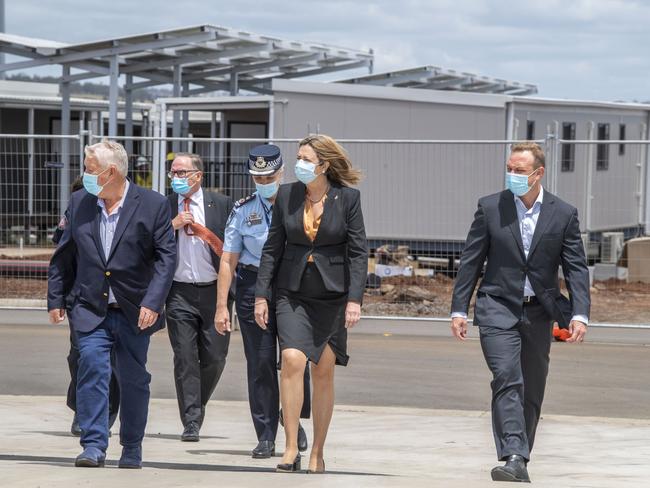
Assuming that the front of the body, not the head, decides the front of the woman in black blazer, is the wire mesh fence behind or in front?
behind

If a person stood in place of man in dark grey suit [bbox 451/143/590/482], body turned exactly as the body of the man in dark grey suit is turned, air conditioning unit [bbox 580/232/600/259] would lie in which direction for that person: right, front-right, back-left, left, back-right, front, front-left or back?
back

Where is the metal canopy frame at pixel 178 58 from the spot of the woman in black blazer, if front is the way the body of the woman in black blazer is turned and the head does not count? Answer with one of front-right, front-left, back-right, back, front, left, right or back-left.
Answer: back

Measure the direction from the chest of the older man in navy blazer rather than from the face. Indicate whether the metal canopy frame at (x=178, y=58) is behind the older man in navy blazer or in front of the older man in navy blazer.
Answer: behind

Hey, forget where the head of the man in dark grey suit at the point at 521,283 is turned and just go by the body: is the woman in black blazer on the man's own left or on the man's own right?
on the man's own right

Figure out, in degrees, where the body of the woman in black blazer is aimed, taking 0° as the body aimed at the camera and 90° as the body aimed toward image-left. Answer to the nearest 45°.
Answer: approximately 0°
